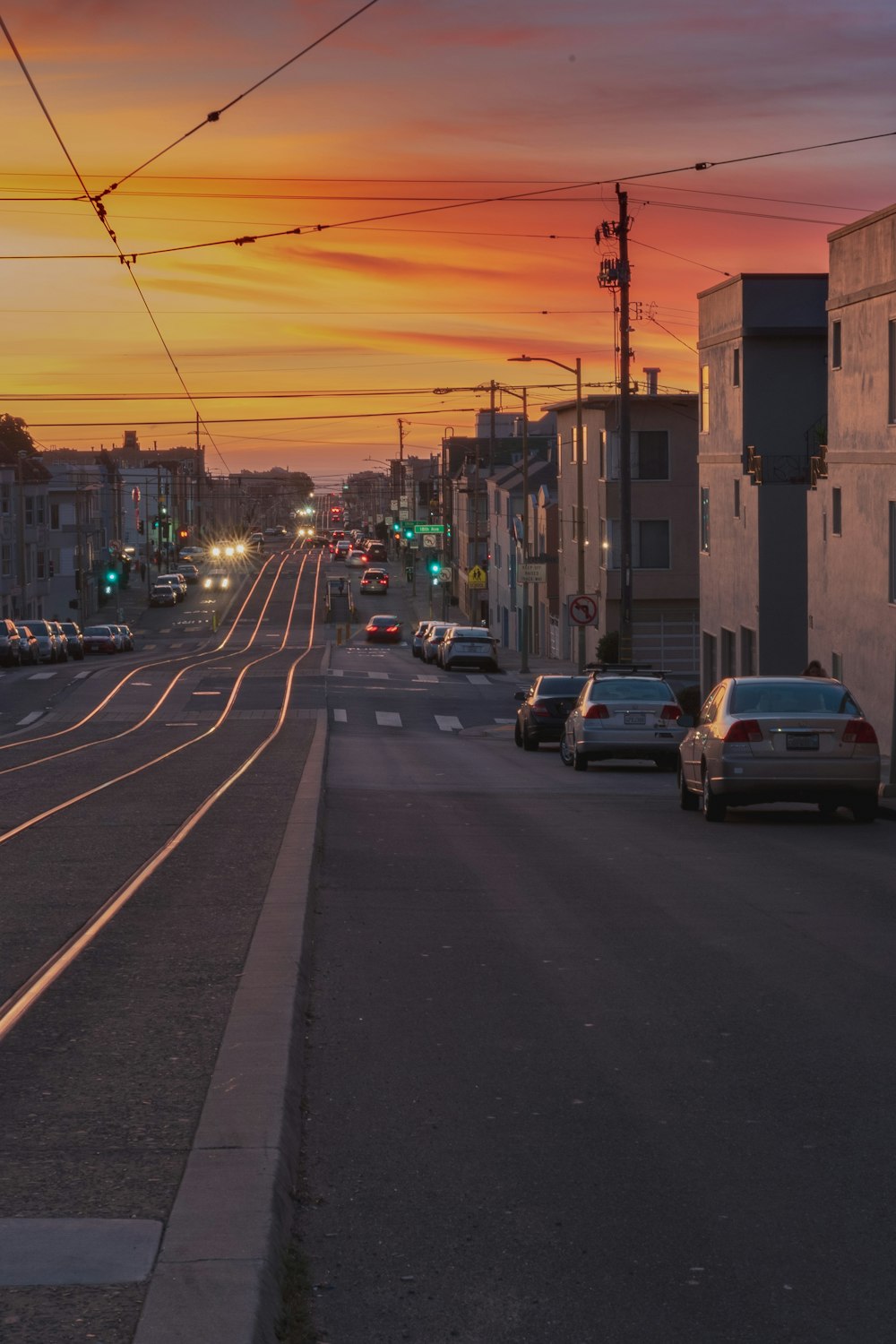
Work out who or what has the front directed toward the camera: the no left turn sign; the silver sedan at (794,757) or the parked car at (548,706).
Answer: the no left turn sign

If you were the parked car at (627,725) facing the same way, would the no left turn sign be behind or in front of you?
in front

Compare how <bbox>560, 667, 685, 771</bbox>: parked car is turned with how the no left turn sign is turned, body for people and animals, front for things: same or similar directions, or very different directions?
very different directions

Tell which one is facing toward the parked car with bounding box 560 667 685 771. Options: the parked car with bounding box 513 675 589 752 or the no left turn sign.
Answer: the no left turn sign

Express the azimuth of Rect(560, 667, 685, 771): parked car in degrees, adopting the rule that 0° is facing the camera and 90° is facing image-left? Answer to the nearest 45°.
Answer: approximately 180°

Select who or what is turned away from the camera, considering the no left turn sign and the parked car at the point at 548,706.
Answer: the parked car

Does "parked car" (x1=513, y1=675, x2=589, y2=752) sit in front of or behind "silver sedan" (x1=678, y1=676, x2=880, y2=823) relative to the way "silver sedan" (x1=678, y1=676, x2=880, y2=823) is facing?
in front

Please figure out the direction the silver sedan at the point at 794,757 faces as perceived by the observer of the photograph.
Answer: facing away from the viewer

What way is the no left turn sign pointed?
toward the camera

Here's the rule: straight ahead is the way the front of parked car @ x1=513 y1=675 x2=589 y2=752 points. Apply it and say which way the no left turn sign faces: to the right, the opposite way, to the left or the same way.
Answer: the opposite way

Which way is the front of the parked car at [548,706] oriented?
away from the camera

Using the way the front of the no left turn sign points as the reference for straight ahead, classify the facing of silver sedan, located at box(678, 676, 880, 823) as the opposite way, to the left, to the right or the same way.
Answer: the opposite way

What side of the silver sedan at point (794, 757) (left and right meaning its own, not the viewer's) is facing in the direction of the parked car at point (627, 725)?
front

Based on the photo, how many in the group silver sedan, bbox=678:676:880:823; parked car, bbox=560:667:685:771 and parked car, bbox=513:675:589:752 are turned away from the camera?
3

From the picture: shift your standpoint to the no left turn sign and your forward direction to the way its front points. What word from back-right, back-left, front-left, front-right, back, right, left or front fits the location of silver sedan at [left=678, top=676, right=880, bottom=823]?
front

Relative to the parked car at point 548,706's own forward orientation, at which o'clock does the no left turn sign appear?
The no left turn sign is roughly at 12 o'clock from the parked car.

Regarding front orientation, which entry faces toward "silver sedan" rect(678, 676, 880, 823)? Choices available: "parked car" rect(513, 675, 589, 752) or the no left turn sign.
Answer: the no left turn sign
